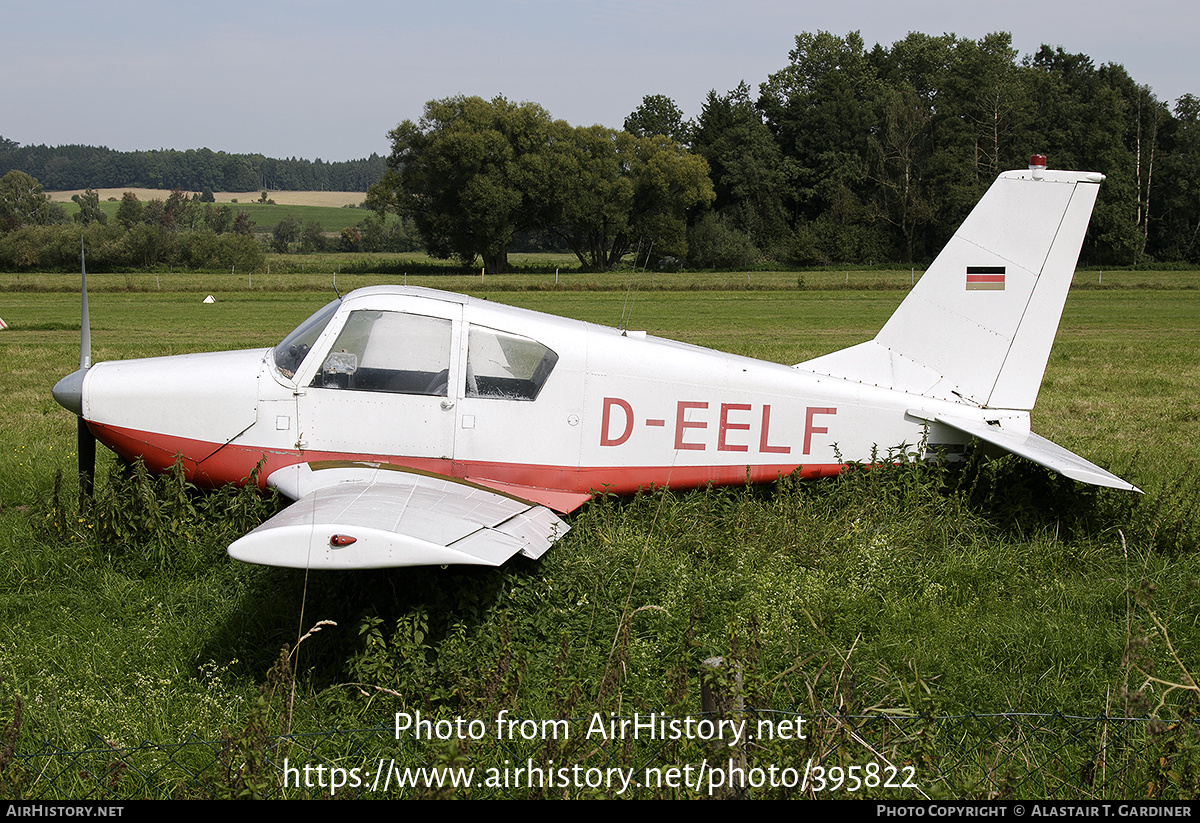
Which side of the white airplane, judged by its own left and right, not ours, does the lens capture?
left
